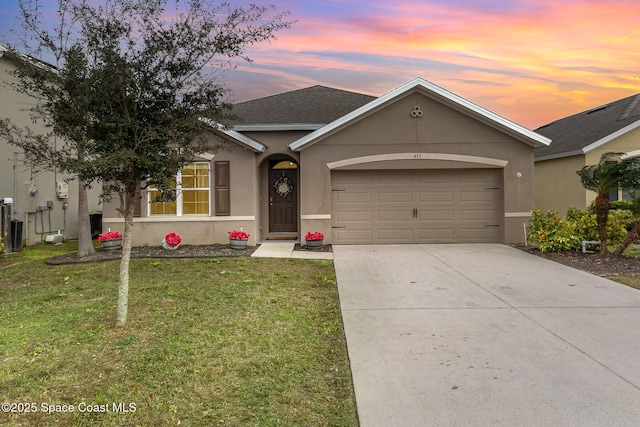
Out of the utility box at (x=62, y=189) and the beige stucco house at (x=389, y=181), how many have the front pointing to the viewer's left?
0

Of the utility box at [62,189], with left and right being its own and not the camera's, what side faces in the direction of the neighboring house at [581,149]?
front

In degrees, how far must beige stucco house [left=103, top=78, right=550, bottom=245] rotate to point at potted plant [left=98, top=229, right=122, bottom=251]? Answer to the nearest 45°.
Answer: approximately 90° to its right

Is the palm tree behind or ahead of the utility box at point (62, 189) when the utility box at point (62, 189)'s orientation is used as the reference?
ahead

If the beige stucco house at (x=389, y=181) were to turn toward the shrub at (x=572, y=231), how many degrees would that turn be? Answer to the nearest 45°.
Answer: approximately 90° to its left

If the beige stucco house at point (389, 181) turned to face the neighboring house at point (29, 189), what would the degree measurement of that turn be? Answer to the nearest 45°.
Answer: approximately 90° to its right

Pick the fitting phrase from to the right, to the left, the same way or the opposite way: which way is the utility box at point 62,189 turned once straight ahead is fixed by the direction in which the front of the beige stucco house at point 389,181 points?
to the left

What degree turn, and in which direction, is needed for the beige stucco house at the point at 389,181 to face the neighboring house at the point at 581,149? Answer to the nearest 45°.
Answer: approximately 90° to its left

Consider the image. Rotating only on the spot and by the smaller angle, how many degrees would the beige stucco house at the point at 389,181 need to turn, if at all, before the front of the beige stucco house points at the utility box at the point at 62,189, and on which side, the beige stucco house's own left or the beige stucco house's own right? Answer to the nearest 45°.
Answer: approximately 90° to the beige stucco house's own right

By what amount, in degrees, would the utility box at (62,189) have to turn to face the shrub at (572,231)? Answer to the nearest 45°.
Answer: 0° — it already faces it

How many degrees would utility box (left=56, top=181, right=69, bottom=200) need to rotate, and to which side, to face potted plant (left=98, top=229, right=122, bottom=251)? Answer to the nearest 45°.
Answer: approximately 45° to its right

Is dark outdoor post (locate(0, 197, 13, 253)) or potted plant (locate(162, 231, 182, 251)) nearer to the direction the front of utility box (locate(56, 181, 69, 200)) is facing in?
the potted plant

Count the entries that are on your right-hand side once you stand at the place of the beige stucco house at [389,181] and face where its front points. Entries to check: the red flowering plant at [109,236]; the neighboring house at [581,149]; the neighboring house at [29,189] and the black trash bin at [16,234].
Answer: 3

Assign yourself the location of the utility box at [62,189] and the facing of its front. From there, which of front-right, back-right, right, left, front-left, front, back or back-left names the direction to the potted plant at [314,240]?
front

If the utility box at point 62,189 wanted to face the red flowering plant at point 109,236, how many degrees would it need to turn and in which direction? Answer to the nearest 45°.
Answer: approximately 45° to its right

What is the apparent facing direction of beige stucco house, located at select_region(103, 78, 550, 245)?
toward the camera

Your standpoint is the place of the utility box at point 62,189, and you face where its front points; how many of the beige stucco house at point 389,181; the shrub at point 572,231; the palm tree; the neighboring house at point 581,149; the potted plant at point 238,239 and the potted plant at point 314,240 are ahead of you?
6
